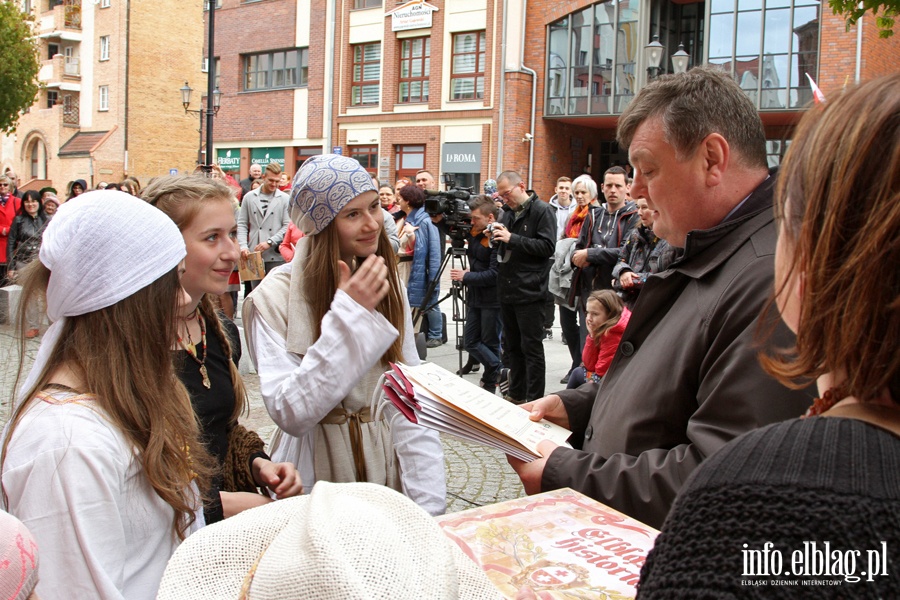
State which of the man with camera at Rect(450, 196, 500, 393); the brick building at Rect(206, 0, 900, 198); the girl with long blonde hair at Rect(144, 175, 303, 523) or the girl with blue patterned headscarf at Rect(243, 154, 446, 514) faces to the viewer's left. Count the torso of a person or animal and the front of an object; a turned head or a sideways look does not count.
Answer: the man with camera

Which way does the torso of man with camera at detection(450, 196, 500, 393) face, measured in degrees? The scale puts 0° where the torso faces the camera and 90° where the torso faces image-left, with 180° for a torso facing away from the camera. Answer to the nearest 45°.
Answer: approximately 90°

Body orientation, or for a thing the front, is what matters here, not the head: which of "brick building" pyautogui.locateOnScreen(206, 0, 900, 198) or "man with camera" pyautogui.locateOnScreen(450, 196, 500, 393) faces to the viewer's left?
the man with camera

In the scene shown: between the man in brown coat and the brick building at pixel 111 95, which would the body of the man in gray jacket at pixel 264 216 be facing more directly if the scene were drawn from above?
the man in brown coat

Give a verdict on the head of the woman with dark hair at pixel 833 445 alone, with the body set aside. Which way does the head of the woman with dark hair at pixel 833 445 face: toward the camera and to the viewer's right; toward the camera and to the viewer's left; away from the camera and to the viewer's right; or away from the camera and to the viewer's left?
away from the camera and to the viewer's left

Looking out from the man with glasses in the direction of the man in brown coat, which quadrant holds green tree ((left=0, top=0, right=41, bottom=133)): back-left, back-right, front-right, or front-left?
back-right

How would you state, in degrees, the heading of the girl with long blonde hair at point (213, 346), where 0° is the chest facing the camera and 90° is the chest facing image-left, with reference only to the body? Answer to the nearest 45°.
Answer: approximately 315°

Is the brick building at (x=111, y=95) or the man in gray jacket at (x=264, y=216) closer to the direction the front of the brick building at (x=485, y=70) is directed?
the man in gray jacket

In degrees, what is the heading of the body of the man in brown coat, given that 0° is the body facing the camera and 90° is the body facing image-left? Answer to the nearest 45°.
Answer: approximately 90°

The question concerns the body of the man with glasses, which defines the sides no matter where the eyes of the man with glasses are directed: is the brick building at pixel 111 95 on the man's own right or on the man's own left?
on the man's own right

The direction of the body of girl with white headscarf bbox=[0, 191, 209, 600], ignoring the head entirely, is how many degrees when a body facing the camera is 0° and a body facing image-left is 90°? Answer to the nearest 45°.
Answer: approximately 225°

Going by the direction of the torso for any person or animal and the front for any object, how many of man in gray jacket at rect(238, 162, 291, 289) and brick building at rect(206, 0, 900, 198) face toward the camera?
2

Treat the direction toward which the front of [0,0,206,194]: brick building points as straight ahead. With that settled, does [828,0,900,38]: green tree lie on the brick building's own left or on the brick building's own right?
on the brick building's own left
